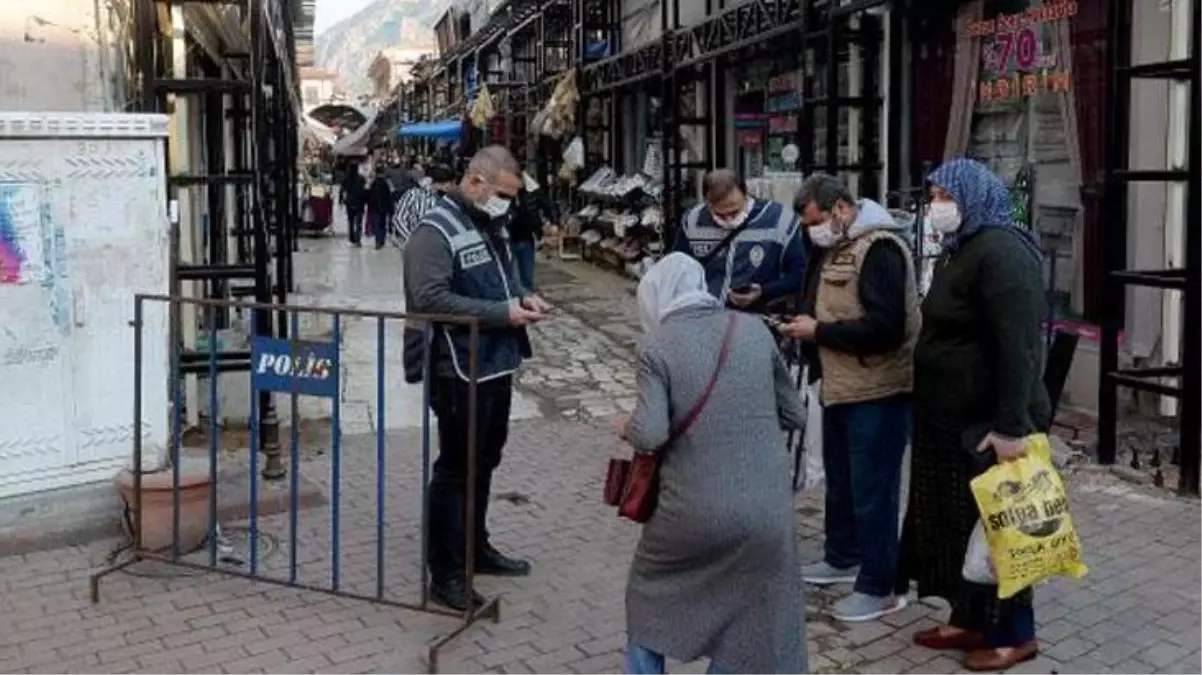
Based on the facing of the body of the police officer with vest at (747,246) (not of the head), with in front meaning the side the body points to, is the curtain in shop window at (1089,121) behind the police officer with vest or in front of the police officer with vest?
behind

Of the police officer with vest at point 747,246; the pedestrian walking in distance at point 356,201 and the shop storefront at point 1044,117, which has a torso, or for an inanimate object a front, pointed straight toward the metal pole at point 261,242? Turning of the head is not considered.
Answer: the shop storefront

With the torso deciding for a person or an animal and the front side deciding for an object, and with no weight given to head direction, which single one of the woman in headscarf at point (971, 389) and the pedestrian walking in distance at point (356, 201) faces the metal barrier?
the woman in headscarf

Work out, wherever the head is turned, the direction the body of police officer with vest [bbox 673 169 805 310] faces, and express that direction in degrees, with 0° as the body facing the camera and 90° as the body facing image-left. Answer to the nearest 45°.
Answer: approximately 0°

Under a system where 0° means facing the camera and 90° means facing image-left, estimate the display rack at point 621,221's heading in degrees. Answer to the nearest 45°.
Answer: approximately 45°

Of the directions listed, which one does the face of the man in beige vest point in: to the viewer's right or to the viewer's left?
to the viewer's left

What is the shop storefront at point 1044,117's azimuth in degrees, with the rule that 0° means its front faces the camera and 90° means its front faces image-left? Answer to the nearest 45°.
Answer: approximately 45°

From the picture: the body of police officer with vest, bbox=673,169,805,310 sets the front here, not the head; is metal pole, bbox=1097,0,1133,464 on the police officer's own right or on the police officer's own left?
on the police officer's own left

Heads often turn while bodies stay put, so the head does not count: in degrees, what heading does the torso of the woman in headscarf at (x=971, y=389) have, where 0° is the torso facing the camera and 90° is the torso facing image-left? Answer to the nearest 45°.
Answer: approximately 90°
